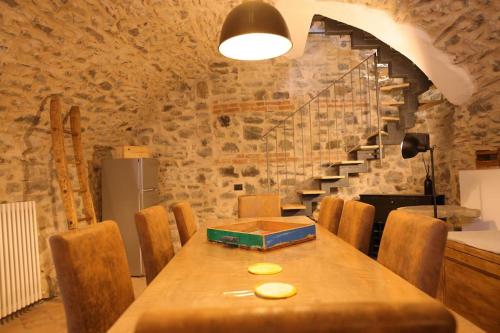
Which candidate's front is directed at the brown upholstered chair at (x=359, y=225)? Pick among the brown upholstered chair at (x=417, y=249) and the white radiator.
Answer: the white radiator

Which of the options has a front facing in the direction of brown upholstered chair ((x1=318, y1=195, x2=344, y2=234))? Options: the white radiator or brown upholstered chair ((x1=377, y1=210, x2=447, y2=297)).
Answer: the white radiator

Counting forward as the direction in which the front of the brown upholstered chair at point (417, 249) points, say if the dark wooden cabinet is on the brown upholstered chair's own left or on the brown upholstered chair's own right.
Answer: on the brown upholstered chair's own right

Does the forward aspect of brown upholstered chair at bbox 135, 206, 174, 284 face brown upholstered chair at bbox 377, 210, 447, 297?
yes

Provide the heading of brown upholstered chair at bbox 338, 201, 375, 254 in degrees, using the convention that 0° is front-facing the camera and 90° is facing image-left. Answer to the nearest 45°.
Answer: approximately 45°

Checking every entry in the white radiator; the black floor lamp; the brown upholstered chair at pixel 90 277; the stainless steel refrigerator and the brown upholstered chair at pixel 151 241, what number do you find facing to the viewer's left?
1

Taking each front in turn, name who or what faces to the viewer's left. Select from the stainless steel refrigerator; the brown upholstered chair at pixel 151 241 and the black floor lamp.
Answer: the black floor lamp

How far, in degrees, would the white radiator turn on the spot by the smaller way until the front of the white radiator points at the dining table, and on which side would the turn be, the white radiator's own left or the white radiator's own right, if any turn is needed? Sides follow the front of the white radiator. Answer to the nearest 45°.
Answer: approximately 45° to the white radiator's own right

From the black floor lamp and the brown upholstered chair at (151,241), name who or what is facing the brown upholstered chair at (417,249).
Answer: the brown upholstered chair at (151,241)

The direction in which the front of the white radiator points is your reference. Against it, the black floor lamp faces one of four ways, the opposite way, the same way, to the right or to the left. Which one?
the opposite way

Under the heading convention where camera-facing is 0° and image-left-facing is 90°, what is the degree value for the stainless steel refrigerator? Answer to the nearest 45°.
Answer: approximately 315°

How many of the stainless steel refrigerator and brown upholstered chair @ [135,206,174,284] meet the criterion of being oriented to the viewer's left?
0

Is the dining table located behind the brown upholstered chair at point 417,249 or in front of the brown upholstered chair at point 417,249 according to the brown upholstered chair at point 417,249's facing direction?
in front

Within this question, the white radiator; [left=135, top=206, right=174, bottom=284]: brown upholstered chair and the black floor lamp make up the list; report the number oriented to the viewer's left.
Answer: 1
